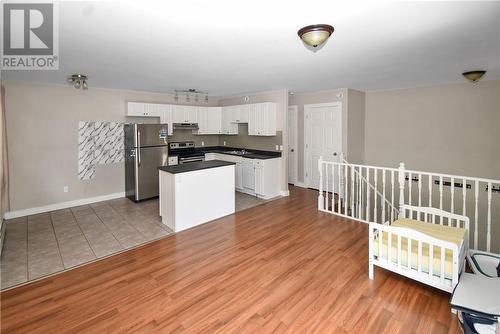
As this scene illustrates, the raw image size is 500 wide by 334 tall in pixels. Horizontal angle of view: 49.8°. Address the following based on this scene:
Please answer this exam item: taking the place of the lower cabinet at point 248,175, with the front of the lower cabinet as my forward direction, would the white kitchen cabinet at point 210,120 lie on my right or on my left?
on my right

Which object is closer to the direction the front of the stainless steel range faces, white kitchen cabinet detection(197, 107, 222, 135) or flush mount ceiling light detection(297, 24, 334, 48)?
the flush mount ceiling light

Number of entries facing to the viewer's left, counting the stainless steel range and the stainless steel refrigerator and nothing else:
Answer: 0

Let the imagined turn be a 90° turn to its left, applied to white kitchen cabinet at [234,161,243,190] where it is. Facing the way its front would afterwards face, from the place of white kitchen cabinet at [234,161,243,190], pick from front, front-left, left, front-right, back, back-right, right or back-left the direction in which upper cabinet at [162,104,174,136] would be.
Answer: back-right

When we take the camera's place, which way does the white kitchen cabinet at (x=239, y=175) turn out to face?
facing the viewer and to the left of the viewer

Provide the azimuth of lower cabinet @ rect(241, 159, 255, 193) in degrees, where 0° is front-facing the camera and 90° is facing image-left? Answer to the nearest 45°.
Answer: approximately 45°

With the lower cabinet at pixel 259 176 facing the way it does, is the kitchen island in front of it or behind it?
in front

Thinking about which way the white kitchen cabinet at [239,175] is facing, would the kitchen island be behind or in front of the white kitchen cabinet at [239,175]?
in front

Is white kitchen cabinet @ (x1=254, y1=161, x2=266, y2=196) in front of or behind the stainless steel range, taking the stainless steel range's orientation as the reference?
in front

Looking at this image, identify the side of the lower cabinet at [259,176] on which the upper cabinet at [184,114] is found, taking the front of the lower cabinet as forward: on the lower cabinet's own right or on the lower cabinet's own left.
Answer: on the lower cabinet's own right

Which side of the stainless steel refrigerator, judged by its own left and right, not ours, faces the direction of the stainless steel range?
left
